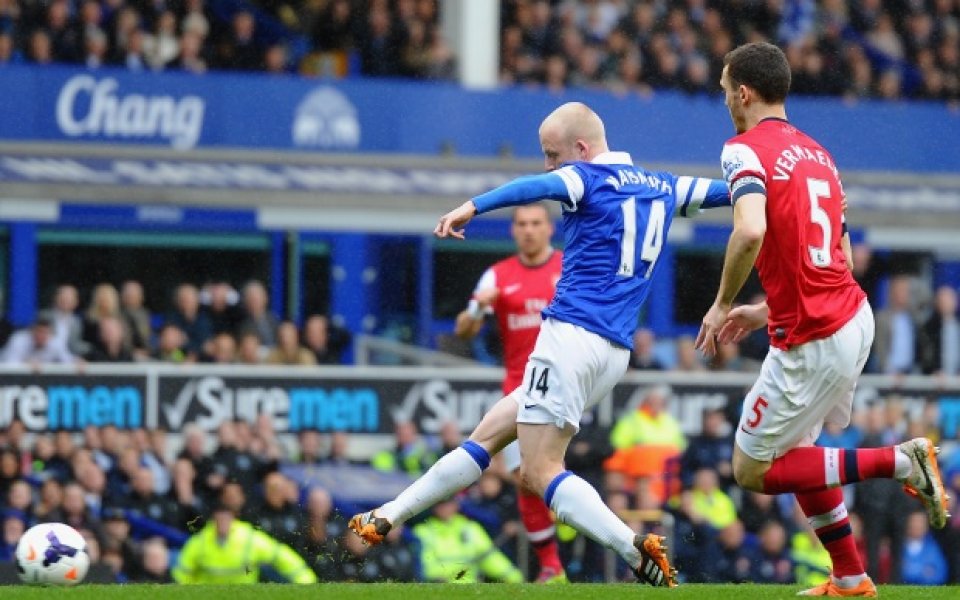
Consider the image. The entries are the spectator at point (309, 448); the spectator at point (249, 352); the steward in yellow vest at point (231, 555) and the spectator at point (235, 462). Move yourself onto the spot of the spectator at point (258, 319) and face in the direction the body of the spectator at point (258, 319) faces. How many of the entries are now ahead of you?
4

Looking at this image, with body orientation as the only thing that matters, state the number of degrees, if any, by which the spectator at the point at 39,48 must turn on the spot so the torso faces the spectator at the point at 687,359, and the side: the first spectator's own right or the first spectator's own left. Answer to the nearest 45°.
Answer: approximately 45° to the first spectator's own left

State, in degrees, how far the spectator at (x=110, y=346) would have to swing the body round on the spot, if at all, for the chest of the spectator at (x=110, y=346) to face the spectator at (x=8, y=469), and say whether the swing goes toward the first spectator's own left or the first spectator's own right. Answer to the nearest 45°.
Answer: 0° — they already face them

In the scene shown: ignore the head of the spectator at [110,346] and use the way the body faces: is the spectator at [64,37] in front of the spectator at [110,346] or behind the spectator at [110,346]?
behind

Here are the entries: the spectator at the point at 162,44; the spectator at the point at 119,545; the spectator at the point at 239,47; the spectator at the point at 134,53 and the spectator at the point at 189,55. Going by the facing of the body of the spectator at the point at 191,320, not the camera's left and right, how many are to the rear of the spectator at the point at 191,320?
4
